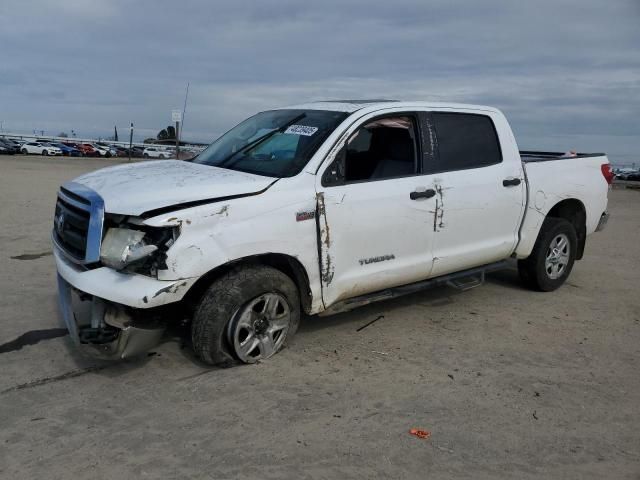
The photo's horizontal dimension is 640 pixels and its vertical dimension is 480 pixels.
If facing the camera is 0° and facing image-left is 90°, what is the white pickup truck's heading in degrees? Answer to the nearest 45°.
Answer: approximately 45°

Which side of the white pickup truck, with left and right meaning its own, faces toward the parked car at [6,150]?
right
